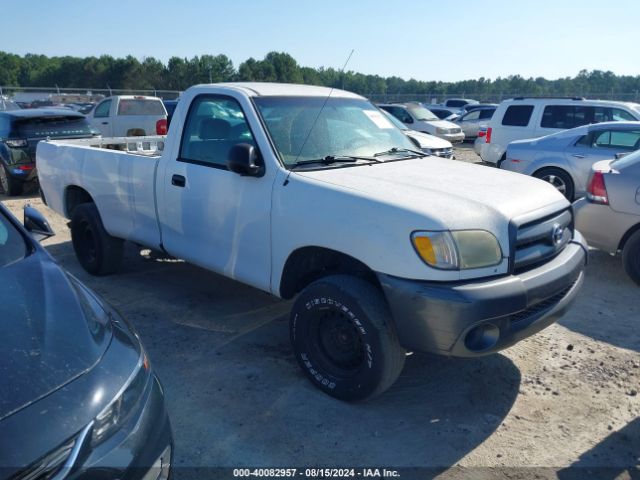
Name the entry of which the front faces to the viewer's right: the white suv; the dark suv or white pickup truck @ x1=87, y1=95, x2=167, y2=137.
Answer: the white suv

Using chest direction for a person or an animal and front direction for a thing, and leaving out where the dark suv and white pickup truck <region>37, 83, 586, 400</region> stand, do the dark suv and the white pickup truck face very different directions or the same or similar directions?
very different directions

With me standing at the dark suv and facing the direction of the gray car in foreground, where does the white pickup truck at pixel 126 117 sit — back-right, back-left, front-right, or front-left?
back-left

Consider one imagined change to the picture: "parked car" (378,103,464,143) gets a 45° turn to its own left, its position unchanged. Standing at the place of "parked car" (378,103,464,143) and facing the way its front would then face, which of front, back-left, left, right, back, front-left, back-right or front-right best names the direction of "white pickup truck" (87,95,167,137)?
back-right

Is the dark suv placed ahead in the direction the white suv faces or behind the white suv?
behind

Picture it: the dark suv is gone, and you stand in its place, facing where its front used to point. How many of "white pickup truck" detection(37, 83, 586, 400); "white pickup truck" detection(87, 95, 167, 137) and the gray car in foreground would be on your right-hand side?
1

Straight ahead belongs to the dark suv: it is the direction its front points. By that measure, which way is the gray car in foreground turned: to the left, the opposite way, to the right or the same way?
the opposite way

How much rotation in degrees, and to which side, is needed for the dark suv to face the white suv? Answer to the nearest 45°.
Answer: approximately 135° to its right

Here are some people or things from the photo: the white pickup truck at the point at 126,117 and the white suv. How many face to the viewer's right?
1

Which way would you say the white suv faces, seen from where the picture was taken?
facing to the right of the viewer
